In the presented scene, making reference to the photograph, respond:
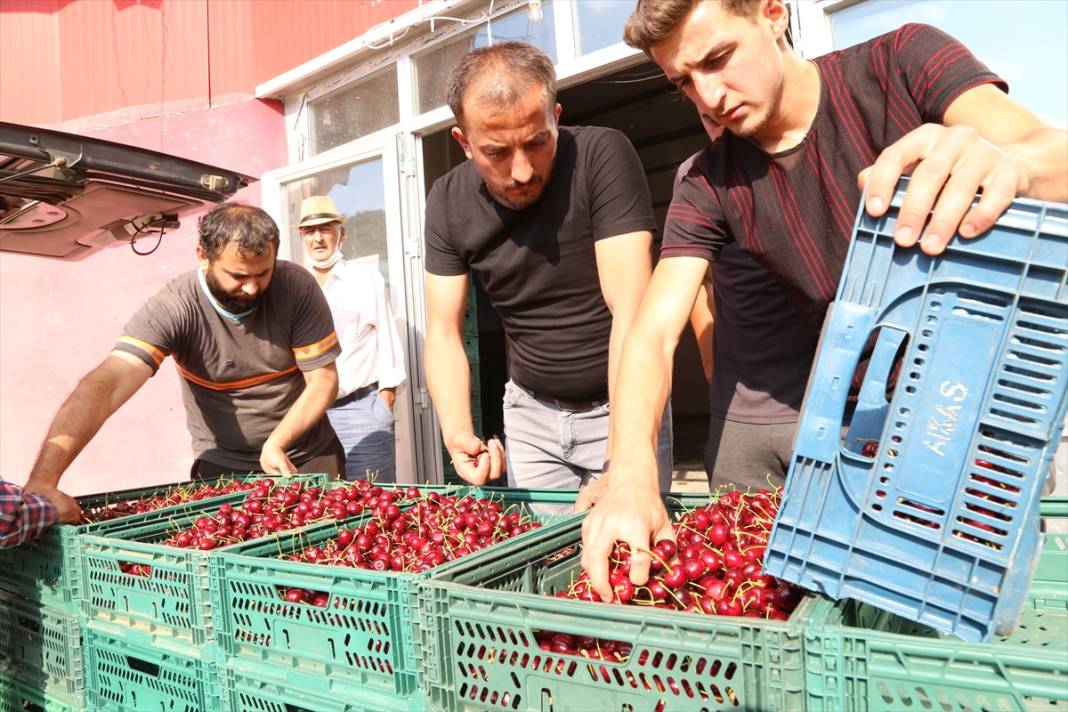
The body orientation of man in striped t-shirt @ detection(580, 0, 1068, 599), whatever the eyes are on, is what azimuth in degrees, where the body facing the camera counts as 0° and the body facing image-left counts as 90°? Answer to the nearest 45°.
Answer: approximately 45°

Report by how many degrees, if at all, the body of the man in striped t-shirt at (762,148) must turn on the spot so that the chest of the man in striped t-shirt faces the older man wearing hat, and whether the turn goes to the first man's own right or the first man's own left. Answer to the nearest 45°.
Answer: approximately 90° to the first man's own right

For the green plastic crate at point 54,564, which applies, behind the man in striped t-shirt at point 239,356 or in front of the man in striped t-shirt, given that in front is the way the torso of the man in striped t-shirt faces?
in front

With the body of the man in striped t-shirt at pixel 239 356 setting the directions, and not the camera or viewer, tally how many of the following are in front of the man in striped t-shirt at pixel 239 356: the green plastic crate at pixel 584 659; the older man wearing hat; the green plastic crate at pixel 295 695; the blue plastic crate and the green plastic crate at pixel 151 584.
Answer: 4

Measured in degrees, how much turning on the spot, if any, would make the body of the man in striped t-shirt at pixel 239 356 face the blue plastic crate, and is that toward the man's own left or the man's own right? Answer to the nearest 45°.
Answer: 0° — they already face it

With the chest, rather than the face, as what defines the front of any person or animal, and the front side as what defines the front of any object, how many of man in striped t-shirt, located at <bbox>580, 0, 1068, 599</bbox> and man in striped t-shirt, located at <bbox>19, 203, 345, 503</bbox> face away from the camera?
0

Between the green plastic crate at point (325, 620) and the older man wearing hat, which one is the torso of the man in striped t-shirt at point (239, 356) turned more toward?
the green plastic crate

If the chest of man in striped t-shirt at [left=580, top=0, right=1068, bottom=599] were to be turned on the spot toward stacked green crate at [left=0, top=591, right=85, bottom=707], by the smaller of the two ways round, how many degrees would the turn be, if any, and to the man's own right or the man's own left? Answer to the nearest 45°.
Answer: approximately 45° to the man's own right

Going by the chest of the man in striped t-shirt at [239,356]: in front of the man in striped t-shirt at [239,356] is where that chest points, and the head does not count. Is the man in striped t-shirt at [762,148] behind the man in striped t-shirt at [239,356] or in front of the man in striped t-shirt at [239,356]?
in front

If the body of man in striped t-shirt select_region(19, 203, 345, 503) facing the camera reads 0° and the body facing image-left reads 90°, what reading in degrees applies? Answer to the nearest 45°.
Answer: approximately 0°

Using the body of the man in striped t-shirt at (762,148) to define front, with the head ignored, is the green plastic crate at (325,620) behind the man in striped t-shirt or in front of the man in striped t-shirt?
in front
